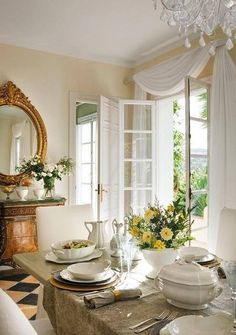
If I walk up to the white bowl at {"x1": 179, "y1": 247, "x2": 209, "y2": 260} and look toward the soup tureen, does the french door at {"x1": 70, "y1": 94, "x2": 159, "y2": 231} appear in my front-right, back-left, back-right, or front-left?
back-right

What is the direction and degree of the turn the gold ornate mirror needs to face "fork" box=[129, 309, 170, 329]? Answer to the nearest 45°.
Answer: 0° — it already faces it

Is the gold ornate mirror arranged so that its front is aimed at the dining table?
yes

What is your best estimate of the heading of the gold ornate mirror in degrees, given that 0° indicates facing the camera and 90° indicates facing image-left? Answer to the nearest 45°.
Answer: approximately 0°

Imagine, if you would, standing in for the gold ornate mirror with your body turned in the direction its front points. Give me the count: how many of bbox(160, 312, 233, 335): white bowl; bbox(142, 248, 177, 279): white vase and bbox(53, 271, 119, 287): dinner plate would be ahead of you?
3

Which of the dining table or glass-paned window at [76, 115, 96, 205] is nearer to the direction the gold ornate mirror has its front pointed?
the dining table

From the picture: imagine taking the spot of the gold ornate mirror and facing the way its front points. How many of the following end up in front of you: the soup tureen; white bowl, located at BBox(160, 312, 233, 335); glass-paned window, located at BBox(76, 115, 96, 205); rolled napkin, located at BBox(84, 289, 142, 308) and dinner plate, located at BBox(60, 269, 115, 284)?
4

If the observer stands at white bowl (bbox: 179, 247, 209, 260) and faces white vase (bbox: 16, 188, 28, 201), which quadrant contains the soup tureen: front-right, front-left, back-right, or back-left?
back-left

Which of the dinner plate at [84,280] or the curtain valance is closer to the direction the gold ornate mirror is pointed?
the dinner plate

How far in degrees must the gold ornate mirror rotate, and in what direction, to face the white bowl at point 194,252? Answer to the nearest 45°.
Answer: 0° — it already faces it
